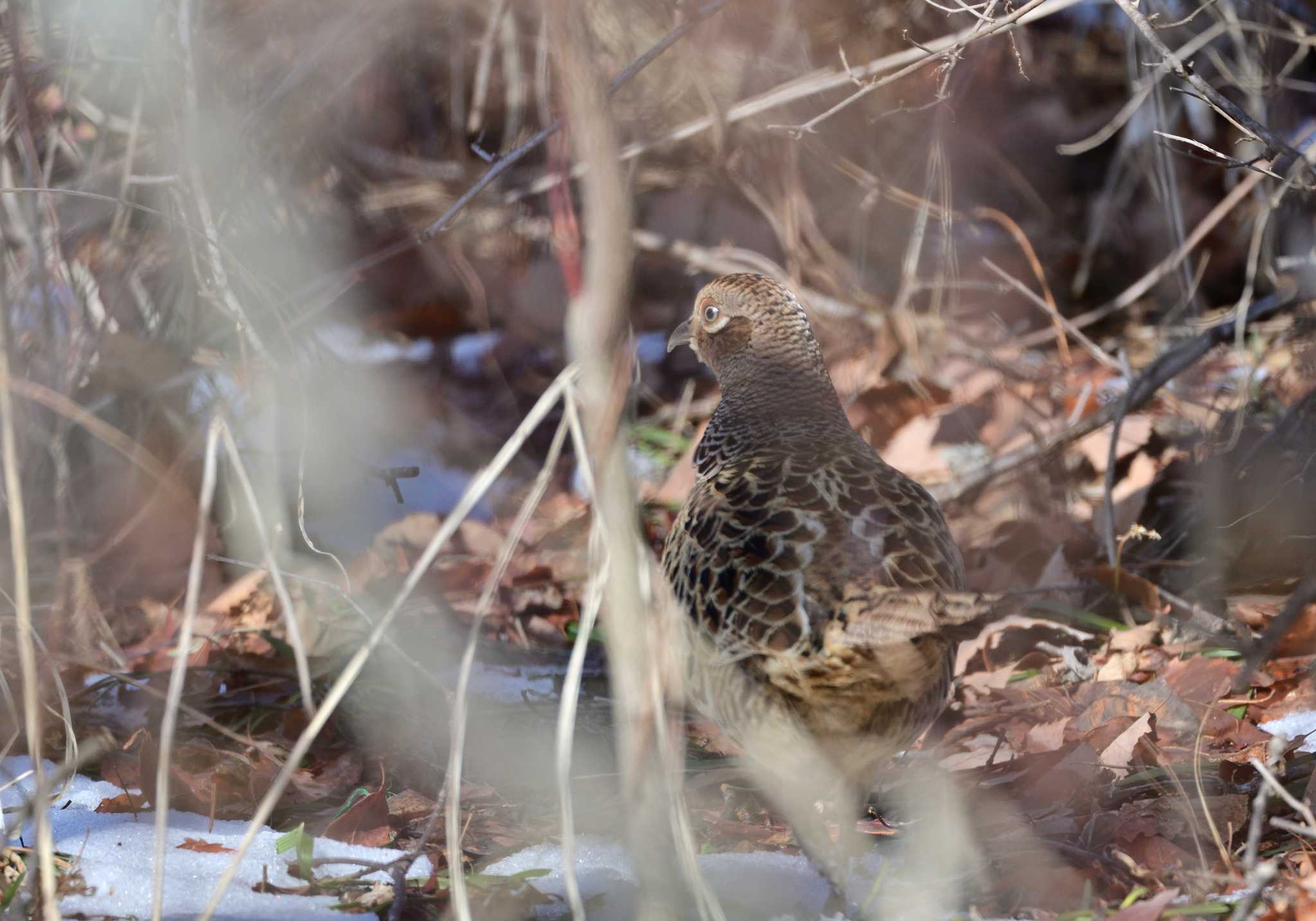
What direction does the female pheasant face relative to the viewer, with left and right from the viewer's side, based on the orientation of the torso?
facing away from the viewer and to the left of the viewer

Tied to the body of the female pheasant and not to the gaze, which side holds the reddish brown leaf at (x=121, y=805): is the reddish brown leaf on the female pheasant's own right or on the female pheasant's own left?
on the female pheasant's own left

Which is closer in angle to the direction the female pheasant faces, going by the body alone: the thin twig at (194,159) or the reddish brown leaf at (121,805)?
the thin twig

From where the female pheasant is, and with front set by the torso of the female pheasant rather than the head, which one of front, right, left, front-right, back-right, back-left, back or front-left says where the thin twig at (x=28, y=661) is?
left

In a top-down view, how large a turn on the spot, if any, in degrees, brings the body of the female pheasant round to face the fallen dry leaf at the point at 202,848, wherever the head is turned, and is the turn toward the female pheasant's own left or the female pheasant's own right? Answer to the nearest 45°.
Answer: approximately 45° to the female pheasant's own left
